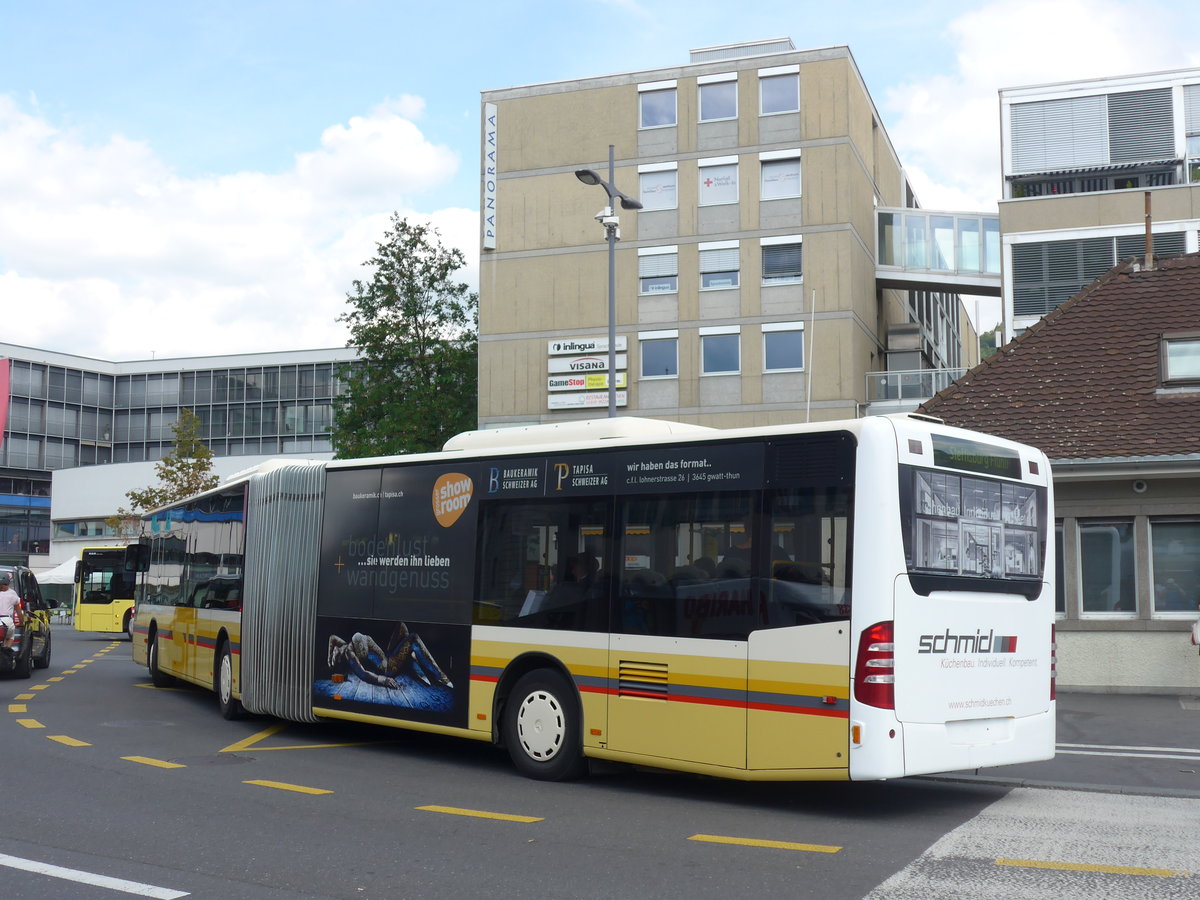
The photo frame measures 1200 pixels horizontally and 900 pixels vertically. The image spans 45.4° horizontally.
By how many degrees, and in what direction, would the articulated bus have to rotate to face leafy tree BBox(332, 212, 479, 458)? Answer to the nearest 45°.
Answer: approximately 45° to its right

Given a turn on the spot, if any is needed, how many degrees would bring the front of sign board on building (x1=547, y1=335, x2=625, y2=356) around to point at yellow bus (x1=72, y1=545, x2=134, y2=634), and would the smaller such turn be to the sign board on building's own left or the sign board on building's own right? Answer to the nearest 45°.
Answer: approximately 90° to the sign board on building's own right

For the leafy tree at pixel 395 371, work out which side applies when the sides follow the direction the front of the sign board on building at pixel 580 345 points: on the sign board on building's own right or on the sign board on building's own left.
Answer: on the sign board on building's own right

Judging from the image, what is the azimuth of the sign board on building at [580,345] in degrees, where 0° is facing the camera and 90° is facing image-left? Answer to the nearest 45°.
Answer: approximately 0°

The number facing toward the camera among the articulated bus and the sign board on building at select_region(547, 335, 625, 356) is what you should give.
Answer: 1

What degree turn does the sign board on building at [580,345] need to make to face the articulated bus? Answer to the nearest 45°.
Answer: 0° — it already faces it

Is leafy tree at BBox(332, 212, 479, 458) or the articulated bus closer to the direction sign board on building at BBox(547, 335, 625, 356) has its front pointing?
the articulated bus

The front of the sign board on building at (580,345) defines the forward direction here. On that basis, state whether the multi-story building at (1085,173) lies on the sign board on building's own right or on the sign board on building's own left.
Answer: on the sign board on building's own left

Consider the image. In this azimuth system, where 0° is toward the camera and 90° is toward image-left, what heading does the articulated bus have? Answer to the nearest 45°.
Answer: approximately 135°

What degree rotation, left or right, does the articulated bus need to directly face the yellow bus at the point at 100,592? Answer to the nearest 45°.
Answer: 0° — it already faces it
